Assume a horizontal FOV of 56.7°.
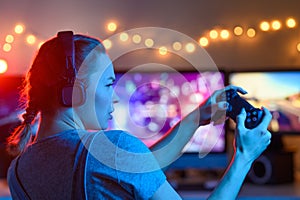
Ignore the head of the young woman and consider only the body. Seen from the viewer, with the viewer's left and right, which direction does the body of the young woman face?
facing away from the viewer and to the right of the viewer

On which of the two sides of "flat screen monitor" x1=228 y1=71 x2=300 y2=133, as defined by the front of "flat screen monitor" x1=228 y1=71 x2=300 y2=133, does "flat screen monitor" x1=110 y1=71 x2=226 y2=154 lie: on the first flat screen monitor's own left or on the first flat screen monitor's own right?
on the first flat screen monitor's own right

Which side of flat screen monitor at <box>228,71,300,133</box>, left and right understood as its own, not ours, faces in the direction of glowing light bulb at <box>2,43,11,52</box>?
right

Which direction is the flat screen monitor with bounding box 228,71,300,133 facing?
toward the camera

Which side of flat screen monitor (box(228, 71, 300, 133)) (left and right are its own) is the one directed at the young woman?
front

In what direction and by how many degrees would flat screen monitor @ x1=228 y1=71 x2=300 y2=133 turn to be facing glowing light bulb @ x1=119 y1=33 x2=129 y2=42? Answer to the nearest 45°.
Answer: approximately 90° to its right

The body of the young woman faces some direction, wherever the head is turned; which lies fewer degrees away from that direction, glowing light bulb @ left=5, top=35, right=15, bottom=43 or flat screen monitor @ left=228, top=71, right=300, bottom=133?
the flat screen monitor

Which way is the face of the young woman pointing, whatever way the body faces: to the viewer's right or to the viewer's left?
to the viewer's right

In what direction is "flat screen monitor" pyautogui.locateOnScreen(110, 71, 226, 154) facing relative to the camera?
toward the camera

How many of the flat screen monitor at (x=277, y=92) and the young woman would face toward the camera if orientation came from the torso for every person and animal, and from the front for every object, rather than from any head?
1

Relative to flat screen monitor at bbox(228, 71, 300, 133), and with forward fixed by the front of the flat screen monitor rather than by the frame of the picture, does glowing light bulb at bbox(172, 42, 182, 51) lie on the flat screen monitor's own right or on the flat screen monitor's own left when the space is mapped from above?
on the flat screen monitor's own right

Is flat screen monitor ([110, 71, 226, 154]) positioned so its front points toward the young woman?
yes

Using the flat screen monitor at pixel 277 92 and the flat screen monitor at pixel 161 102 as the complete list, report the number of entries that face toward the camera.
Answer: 2

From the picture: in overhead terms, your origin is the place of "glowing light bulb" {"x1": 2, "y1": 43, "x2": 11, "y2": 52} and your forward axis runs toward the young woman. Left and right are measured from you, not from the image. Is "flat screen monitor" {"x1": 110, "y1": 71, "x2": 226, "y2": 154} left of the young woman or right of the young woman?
left
